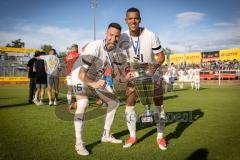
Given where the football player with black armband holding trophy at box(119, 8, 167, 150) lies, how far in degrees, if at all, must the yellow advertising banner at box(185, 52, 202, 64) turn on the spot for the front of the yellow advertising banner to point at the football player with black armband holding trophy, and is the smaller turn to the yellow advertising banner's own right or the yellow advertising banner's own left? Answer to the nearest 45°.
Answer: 0° — it already faces them

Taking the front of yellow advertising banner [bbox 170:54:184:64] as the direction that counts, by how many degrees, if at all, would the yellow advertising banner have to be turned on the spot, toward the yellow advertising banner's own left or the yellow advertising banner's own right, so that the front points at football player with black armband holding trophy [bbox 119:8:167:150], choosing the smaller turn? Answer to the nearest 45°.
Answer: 0° — it already faces them

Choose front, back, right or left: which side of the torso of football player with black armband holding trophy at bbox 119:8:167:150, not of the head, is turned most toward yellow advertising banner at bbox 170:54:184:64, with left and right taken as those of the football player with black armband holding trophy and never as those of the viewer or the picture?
back

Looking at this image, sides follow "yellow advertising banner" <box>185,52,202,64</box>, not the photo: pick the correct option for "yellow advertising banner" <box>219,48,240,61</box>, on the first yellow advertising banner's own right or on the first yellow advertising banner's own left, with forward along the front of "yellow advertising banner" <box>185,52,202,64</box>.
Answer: on the first yellow advertising banner's own left

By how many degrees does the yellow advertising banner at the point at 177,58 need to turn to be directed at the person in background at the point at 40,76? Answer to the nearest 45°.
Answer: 0° — it already faces them

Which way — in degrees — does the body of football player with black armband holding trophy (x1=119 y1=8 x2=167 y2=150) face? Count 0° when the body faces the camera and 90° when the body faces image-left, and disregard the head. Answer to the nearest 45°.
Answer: approximately 0°

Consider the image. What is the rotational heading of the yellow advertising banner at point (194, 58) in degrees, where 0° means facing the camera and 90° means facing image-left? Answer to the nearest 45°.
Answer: approximately 0°

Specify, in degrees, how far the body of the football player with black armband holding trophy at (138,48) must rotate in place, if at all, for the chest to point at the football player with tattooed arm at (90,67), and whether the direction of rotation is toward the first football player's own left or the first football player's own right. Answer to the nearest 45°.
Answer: approximately 45° to the first football player's own right

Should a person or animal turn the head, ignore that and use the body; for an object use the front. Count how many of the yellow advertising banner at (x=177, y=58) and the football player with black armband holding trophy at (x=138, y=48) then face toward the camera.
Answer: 2

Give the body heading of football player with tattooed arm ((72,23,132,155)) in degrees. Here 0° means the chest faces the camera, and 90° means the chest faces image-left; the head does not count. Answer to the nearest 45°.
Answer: approximately 315°

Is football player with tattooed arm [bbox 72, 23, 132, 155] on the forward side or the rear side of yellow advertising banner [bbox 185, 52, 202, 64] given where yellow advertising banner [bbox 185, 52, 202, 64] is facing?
on the forward side
